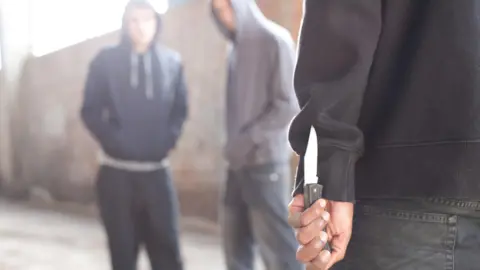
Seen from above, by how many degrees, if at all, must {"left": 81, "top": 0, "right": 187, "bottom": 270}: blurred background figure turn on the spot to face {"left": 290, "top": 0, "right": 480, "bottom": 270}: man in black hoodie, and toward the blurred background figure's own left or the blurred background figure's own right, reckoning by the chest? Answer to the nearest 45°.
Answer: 0° — they already face them

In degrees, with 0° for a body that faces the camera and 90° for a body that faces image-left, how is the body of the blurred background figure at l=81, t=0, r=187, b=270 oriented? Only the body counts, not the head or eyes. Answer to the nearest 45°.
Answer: approximately 0°

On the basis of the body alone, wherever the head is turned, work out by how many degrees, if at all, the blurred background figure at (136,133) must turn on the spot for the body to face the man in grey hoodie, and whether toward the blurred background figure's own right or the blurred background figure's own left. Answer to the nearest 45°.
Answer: approximately 45° to the blurred background figure's own left

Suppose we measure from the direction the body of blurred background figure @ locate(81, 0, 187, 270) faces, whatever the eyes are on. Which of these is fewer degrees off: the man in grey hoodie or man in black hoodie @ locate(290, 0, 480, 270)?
the man in black hoodie
